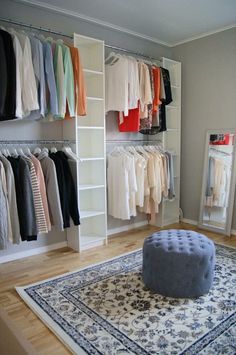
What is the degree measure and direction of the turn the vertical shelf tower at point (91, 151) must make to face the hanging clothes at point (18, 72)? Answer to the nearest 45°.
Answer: approximately 90° to its right

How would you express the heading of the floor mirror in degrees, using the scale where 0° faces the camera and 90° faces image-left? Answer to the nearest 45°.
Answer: approximately 45°

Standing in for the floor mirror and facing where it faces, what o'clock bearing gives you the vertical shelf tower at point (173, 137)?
The vertical shelf tower is roughly at 2 o'clock from the floor mirror.

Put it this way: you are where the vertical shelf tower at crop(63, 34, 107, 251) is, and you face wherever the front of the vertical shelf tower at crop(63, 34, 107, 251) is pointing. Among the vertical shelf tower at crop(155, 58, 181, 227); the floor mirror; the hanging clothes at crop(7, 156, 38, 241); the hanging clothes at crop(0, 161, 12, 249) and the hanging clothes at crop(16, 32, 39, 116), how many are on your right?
3

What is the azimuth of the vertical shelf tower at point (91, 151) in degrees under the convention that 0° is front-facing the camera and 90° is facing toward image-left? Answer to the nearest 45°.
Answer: approximately 315°

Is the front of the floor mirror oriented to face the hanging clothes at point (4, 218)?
yes
